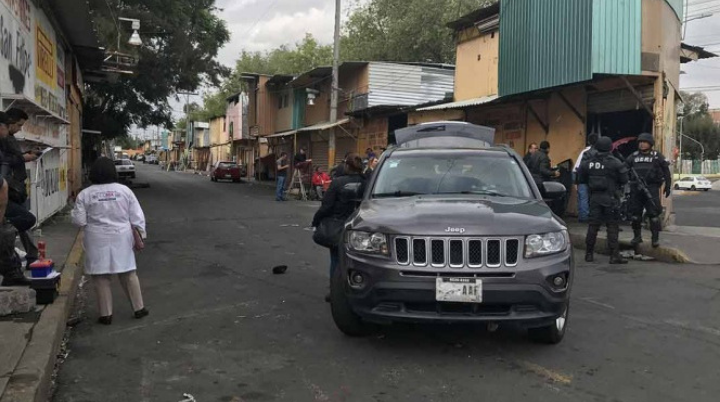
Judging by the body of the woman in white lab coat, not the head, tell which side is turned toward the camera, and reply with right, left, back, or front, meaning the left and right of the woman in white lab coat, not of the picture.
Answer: back

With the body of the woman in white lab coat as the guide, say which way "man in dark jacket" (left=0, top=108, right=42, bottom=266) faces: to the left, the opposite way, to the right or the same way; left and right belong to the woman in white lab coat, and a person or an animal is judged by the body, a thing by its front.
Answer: to the right

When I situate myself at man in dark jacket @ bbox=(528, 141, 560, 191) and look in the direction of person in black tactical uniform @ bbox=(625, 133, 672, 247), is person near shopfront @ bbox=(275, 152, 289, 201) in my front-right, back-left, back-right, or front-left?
back-right

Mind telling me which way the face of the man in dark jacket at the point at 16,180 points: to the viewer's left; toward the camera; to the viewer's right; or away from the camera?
to the viewer's right

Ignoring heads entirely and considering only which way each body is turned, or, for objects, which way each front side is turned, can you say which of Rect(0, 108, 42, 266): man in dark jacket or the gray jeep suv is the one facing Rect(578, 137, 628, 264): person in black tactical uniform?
the man in dark jacket

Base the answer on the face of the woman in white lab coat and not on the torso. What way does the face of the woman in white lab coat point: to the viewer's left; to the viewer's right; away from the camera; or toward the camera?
away from the camera

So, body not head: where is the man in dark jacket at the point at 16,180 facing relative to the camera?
to the viewer's right

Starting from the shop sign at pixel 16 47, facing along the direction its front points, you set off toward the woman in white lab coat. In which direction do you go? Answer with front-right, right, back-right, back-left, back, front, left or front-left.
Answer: right

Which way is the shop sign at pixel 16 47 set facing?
to the viewer's right

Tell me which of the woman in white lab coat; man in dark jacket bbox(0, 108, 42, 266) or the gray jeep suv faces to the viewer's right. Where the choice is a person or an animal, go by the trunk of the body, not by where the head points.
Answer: the man in dark jacket
